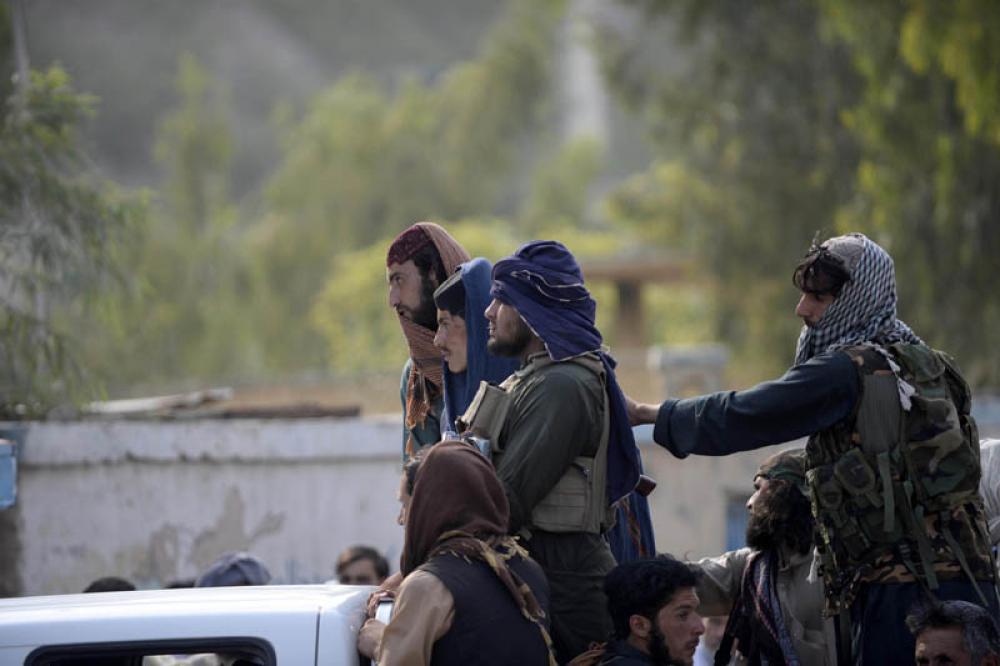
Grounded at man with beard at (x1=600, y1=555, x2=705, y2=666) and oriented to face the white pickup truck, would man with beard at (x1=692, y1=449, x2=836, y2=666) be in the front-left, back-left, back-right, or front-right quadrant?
back-right

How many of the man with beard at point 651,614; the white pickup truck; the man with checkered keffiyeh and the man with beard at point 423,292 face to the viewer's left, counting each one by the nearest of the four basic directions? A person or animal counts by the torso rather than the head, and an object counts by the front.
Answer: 3

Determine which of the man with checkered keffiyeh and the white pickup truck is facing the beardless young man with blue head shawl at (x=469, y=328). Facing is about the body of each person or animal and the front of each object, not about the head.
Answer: the man with checkered keffiyeh

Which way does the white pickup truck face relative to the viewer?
to the viewer's left

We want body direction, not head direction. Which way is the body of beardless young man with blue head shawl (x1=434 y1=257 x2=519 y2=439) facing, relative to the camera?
to the viewer's left

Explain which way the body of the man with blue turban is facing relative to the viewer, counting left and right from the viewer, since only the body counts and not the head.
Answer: facing to the left of the viewer

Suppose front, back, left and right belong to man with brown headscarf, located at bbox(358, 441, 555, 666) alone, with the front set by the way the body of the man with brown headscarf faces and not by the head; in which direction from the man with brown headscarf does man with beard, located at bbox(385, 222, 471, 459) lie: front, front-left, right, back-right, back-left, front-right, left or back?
front-right

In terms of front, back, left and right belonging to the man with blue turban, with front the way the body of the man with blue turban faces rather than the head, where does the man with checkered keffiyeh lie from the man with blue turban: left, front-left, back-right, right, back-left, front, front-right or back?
back

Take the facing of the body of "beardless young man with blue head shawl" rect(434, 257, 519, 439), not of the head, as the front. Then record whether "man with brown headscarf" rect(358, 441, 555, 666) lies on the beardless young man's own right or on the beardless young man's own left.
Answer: on the beardless young man's own left

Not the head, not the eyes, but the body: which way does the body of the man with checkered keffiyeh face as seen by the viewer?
to the viewer's left

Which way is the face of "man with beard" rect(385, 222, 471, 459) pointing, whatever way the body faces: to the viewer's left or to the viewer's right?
to the viewer's left

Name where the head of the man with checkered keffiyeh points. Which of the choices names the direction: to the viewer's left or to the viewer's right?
to the viewer's left

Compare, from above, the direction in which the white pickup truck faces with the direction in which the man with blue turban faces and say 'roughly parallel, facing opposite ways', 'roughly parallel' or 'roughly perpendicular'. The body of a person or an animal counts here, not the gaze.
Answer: roughly parallel

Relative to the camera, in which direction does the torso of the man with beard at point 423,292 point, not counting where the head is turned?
to the viewer's left

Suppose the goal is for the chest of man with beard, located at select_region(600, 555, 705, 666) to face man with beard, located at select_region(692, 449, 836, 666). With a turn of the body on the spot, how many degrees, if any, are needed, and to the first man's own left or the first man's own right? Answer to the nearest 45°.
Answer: approximately 45° to the first man's own left

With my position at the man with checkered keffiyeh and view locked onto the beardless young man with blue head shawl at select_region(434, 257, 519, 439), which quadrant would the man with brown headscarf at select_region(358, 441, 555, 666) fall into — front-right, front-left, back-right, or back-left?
front-left
